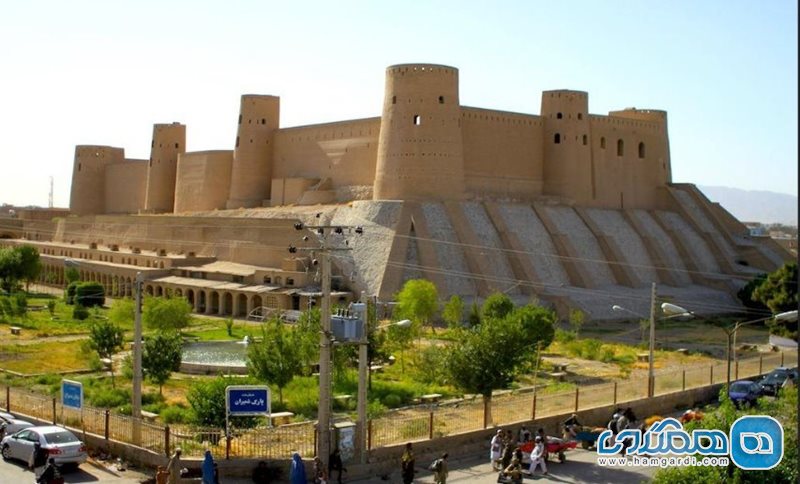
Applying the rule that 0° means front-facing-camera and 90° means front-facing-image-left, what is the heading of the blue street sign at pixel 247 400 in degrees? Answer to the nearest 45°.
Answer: approximately 0°

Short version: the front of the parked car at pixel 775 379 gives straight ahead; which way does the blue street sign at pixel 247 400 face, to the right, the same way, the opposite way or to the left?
to the left

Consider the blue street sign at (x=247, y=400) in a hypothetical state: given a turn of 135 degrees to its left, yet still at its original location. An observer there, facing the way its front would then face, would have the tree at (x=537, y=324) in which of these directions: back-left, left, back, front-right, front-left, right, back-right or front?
front

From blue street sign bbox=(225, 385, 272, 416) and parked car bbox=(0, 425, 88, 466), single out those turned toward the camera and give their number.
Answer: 1

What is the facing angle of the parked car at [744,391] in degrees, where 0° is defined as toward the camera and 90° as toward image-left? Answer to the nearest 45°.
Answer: approximately 45°

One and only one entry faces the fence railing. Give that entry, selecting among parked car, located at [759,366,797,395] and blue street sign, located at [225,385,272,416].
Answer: the parked car

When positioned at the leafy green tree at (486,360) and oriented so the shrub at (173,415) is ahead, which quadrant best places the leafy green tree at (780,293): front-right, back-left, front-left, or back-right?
back-right

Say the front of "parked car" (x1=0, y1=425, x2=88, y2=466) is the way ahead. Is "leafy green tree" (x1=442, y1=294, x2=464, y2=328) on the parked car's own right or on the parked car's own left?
on the parked car's own right
